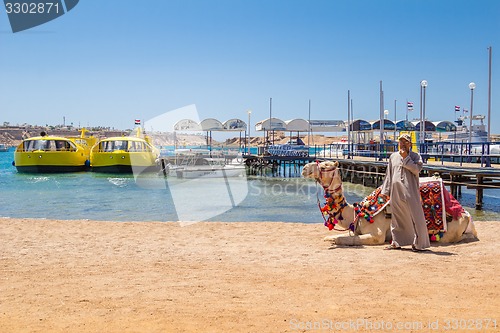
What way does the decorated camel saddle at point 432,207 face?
to the viewer's left

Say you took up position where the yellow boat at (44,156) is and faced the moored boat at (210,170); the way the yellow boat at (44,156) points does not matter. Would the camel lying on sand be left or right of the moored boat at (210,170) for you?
right

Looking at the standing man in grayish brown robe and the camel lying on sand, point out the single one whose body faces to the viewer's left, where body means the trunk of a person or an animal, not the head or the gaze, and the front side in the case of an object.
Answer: the camel lying on sand

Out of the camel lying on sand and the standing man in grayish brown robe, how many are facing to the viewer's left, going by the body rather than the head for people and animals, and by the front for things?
1

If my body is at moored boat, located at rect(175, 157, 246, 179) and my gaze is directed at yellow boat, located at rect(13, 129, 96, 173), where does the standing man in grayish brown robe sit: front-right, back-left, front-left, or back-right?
back-left

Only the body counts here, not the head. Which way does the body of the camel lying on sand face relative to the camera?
to the viewer's left

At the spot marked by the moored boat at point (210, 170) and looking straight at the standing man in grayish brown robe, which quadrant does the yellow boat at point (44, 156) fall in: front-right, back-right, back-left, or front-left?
back-right

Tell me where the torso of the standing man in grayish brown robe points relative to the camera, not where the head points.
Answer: toward the camera
